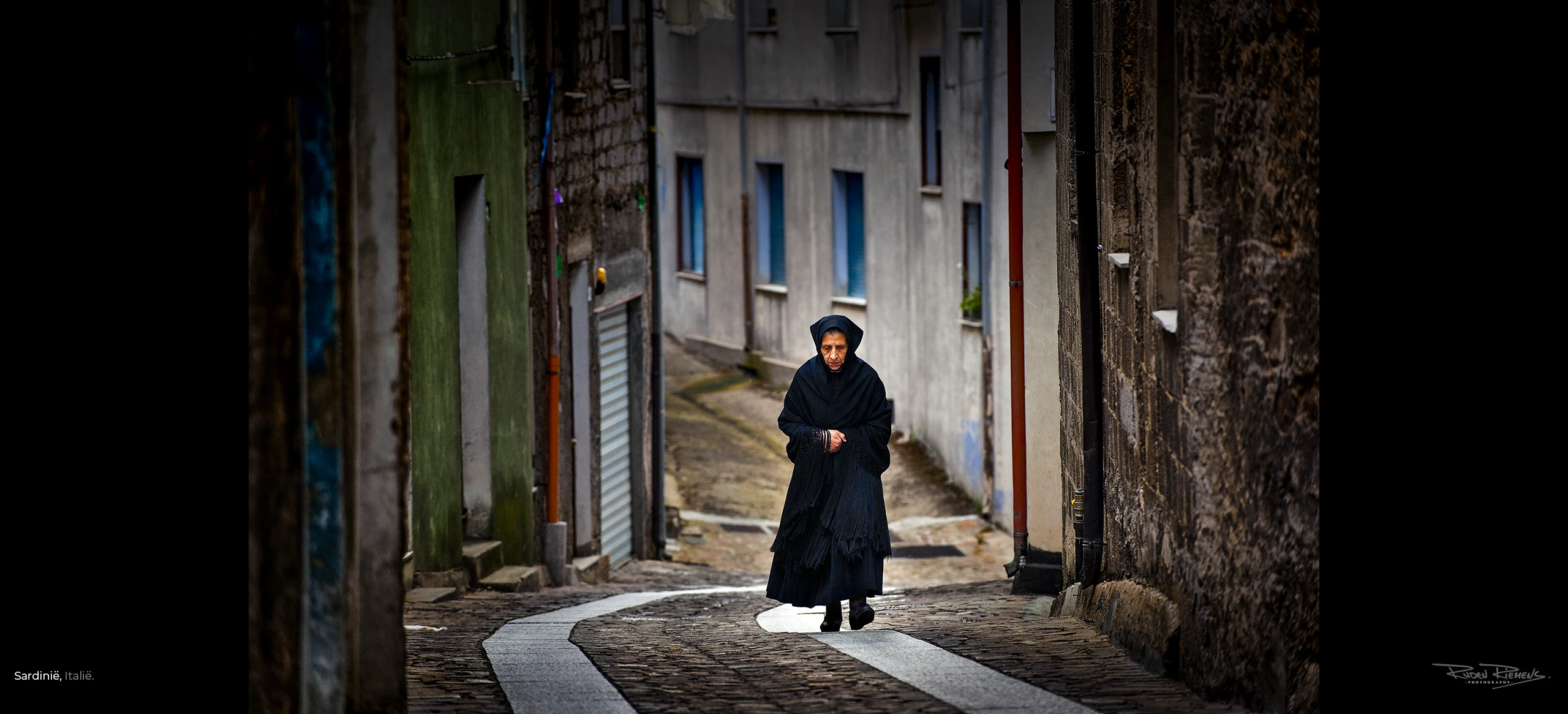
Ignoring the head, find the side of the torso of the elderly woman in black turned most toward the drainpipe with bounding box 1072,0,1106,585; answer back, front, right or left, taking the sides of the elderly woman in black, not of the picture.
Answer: left

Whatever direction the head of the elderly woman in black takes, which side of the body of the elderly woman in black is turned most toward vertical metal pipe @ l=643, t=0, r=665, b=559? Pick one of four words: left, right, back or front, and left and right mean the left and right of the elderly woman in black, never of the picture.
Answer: back

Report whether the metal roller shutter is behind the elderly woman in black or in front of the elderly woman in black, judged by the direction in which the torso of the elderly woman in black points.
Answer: behind

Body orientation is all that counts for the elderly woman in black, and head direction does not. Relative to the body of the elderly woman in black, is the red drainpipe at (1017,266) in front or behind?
behind

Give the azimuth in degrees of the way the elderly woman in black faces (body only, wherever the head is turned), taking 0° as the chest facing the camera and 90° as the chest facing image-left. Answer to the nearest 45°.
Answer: approximately 0°

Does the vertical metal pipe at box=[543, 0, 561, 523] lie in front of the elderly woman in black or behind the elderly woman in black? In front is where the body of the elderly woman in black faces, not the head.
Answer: behind

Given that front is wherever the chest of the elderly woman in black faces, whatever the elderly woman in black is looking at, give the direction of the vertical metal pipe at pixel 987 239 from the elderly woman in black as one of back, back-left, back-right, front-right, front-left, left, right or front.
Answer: back
